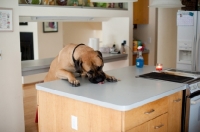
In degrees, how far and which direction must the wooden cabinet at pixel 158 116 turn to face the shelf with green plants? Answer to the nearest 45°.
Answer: approximately 180°

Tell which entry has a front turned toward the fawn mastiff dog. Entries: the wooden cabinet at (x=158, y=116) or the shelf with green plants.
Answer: the shelf with green plants

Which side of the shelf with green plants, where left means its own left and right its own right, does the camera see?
front

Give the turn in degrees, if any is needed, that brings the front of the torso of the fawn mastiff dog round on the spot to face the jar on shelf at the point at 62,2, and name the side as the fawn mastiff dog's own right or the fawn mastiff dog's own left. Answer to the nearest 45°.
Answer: approximately 135° to the fawn mastiff dog's own left

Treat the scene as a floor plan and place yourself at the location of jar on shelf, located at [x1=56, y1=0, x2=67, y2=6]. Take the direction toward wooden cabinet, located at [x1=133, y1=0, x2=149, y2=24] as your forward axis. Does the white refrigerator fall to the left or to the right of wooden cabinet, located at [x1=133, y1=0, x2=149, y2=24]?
right

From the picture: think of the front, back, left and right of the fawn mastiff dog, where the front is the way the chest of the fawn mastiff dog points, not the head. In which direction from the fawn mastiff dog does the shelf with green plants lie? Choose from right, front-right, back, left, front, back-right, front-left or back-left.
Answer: back-left

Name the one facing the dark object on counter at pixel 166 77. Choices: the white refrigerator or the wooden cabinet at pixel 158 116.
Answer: the white refrigerator

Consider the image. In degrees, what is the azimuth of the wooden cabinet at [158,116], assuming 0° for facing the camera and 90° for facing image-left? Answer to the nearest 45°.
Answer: approximately 315°

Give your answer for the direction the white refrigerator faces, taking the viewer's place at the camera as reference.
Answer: facing the viewer

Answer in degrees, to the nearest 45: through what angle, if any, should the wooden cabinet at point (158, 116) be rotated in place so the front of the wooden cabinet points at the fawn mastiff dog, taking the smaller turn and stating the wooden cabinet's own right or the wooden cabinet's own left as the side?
approximately 135° to the wooden cabinet's own right

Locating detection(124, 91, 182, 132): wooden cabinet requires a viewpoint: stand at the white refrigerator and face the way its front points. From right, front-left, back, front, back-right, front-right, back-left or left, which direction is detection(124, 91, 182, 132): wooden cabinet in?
front

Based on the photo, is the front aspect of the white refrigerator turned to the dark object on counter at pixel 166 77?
yes

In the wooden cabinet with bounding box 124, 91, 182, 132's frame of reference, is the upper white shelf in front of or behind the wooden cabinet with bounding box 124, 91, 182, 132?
behind

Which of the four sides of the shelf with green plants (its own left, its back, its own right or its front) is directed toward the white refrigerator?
left
